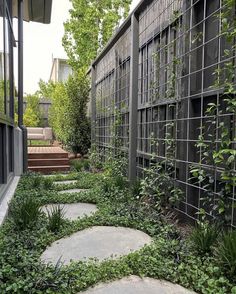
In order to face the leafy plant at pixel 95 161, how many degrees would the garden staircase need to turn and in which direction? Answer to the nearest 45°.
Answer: approximately 45° to its left

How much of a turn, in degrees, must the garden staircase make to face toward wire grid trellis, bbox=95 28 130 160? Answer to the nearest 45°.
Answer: approximately 45° to its left

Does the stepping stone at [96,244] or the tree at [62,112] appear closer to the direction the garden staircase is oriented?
the stepping stone

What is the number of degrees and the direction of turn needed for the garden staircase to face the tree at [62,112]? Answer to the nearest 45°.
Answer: approximately 180°

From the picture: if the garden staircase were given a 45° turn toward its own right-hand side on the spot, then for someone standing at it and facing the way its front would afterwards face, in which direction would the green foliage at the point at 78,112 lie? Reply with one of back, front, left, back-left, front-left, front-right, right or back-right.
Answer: back

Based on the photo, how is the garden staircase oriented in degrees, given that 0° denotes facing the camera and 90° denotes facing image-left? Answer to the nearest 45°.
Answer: approximately 0°

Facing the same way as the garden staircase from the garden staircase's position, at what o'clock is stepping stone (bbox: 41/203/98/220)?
The stepping stone is roughly at 12 o'clock from the garden staircase.
